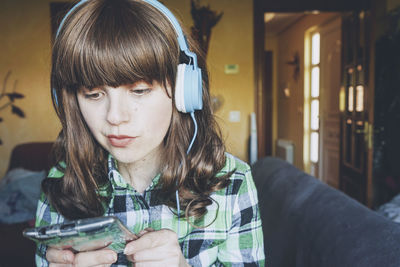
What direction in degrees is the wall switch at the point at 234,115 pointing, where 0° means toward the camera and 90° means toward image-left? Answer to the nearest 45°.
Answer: approximately 0°

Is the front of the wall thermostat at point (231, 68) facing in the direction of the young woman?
yes

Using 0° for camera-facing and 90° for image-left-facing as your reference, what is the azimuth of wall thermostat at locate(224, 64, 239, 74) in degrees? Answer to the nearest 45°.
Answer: approximately 0°

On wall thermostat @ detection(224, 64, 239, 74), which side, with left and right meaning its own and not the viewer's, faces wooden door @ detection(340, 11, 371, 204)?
left

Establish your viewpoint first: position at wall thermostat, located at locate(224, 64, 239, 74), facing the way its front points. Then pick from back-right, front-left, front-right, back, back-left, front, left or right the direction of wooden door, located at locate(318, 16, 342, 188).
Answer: back-left

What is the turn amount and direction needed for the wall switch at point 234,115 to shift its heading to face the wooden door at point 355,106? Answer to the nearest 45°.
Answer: approximately 90° to its left

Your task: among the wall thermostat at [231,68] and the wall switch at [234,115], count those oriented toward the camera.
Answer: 2
